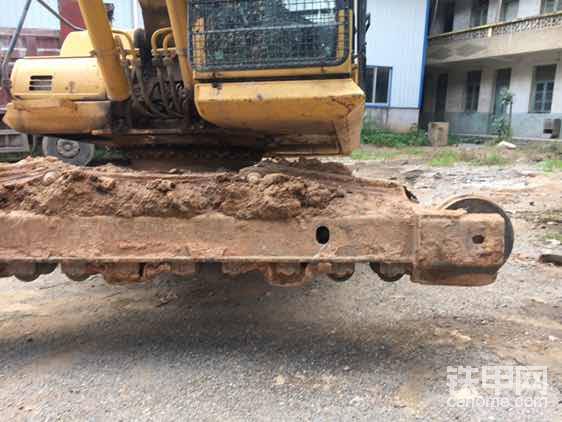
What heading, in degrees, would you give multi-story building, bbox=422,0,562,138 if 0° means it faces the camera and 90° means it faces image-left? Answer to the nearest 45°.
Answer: approximately 45°

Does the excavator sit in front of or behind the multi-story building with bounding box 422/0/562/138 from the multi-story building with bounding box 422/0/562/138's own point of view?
in front

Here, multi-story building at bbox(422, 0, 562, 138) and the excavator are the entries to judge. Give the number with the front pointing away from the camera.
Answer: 0
